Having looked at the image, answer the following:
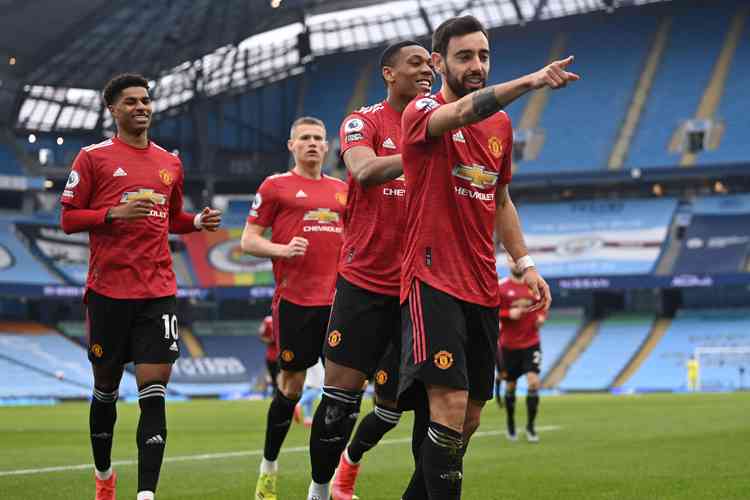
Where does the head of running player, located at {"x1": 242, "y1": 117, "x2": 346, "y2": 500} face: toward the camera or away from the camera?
toward the camera

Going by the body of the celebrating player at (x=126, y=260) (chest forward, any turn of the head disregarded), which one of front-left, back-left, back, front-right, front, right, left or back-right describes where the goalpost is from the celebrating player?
back-left

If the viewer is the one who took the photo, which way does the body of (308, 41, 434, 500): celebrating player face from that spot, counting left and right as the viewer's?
facing the viewer and to the right of the viewer

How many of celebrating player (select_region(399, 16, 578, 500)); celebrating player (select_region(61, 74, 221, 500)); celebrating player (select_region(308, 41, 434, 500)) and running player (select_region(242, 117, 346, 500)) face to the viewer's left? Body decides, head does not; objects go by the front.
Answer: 0

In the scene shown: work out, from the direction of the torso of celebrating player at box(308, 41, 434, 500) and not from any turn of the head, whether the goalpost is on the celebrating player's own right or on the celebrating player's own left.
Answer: on the celebrating player's own left

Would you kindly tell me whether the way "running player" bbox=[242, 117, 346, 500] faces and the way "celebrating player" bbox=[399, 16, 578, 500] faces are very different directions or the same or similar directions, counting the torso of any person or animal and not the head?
same or similar directions

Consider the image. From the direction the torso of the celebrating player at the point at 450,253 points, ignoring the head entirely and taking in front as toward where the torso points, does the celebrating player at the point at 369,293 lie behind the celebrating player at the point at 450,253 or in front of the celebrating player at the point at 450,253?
behind

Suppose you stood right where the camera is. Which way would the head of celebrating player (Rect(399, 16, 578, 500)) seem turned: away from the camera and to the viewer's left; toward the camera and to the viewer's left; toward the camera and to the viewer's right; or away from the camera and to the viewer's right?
toward the camera and to the viewer's right

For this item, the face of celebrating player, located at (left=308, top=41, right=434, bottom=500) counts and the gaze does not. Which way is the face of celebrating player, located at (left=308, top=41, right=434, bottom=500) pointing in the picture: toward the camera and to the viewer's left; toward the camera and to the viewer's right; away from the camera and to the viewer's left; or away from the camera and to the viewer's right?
toward the camera and to the viewer's right

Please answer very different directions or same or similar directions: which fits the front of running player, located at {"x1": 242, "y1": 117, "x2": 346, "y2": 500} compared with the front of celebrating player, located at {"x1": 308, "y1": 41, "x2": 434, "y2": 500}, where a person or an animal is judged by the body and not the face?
same or similar directions

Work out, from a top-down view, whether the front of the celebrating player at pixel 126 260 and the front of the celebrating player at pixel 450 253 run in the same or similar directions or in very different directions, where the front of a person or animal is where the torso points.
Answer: same or similar directions

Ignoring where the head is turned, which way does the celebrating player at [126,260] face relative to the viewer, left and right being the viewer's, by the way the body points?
facing the viewer
